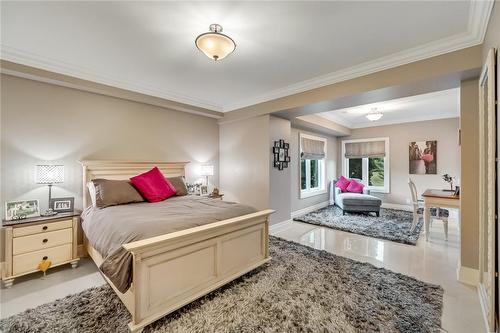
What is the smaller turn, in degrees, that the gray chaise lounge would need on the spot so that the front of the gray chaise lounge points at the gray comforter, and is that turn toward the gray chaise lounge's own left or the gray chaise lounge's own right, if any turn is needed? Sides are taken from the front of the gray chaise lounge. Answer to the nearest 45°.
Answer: approximately 90° to the gray chaise lounge's own right

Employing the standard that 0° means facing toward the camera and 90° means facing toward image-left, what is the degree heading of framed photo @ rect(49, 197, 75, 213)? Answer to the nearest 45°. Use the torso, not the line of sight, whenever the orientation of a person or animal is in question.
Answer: approximately 0°

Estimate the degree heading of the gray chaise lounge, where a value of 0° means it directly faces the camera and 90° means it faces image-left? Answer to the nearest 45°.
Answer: approximately 315°

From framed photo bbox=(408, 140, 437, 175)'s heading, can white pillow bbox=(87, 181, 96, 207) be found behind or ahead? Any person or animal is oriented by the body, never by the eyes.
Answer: ahead

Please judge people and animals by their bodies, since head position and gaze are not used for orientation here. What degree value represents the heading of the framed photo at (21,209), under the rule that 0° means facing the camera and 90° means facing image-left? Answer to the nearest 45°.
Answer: approximately 0°

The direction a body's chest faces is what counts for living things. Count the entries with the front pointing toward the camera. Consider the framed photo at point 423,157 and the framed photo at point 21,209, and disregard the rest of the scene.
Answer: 2

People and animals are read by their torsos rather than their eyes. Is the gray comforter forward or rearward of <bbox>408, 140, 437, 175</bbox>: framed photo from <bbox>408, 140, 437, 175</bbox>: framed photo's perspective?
forward
